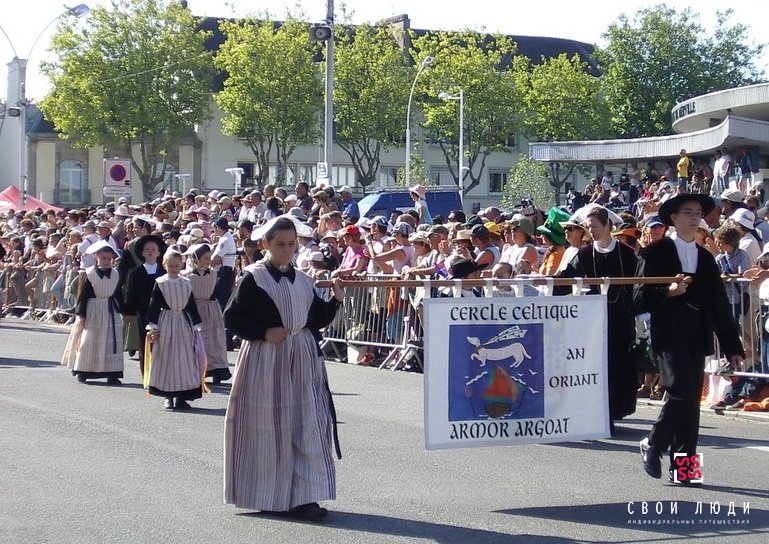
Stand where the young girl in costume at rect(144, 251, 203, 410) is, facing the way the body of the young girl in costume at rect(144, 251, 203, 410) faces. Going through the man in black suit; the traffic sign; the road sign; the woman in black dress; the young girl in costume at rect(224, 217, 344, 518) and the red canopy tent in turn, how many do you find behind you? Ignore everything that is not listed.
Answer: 3

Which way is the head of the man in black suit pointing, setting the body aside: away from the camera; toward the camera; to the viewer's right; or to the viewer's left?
toward the camera

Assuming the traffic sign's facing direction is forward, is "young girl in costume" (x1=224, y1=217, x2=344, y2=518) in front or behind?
in front

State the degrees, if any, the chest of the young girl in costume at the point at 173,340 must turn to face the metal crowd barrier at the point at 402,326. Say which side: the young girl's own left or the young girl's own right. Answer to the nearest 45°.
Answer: approximately 135° to the young girl's own left

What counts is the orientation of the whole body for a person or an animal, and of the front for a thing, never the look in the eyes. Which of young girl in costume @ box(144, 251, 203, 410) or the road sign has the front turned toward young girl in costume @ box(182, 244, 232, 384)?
the road sign

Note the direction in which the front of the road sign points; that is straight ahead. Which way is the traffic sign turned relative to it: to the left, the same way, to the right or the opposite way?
the same way

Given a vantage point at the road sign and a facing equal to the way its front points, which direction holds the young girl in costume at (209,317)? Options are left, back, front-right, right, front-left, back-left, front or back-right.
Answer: front

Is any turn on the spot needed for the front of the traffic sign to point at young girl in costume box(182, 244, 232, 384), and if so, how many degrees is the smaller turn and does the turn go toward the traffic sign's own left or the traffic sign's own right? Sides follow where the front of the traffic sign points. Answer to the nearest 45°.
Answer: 0° — it already faces them

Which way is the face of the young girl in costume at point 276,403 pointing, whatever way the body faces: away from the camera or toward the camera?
toward the camera

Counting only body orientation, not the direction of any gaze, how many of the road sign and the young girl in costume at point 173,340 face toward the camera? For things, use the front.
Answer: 2

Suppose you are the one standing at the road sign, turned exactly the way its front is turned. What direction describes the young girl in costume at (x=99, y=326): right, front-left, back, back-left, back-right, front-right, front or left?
front

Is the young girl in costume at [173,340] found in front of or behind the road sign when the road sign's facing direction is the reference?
in front

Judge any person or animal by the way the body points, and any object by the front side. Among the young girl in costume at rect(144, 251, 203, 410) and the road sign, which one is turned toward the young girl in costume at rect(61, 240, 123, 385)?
the road sign

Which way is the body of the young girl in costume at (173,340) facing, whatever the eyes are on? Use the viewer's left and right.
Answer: facing the viewer

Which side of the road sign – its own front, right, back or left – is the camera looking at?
front
